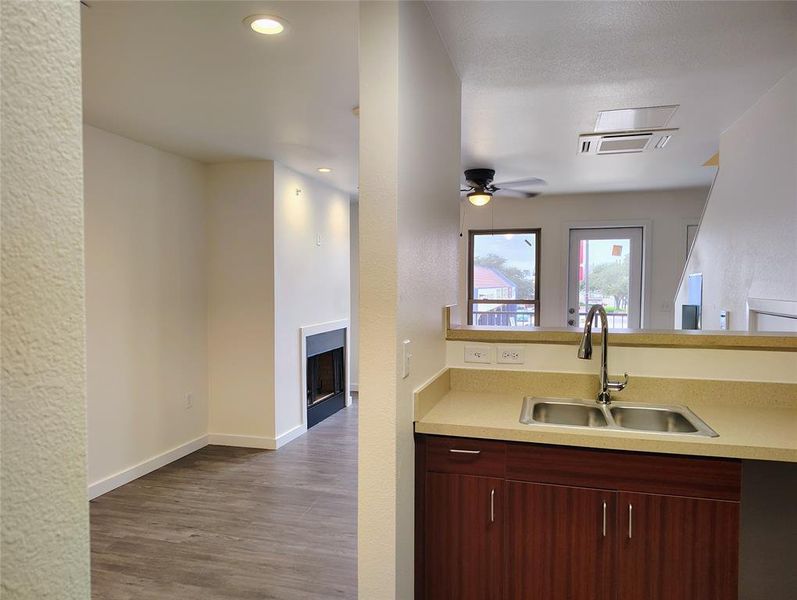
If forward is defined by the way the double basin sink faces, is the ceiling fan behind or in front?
behind

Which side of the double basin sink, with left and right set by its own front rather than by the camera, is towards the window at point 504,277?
back

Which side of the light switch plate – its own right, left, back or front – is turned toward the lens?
right

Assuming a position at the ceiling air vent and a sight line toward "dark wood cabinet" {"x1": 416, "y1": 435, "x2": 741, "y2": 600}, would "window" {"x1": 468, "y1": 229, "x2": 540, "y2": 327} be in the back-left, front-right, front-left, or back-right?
back-right

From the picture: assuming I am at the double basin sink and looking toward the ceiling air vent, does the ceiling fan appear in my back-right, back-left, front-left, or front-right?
front-left

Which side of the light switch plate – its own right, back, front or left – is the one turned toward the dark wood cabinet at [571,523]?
front

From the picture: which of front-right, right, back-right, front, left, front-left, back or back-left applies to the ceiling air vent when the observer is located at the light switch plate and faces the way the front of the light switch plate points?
front-left

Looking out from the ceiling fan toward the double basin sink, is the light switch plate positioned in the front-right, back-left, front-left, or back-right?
front-right

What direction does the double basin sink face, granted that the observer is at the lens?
facing the viewer

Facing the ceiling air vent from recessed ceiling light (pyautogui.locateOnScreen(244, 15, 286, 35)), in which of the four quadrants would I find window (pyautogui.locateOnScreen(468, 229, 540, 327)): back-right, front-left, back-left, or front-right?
front-left

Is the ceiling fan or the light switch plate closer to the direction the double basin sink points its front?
the light switch plate

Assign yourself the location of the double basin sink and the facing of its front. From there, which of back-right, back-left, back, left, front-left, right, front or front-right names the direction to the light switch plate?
front-right

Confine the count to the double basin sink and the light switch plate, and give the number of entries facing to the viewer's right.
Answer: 1
